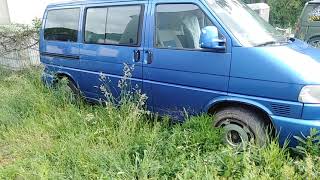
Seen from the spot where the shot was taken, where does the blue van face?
facing the viewer and to the right of the viewer

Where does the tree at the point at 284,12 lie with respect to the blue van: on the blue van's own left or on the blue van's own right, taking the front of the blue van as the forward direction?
on the blue van's own left

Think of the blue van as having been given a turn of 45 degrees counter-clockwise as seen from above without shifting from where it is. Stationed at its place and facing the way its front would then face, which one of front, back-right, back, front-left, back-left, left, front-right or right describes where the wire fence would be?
back-left
